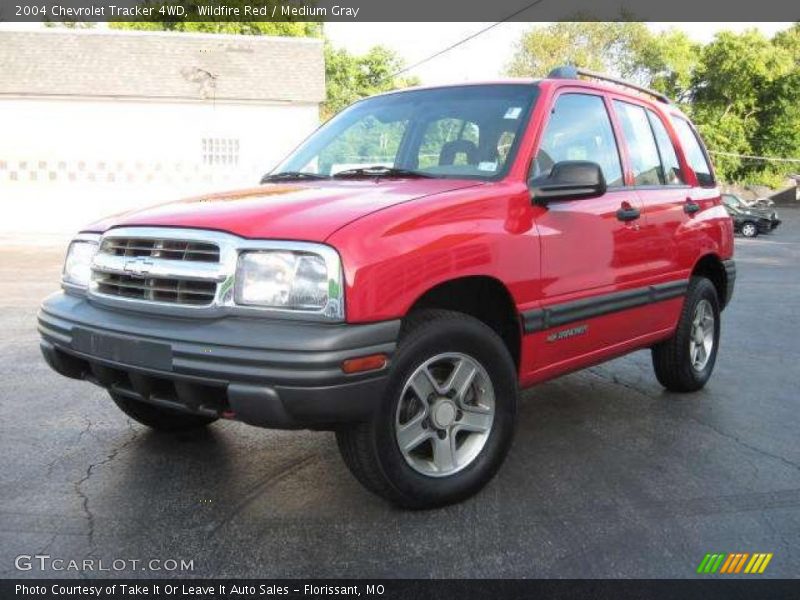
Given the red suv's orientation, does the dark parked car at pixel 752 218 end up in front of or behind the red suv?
behind

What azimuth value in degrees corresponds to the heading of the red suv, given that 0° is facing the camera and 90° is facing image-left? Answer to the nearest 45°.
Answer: approximately 45°

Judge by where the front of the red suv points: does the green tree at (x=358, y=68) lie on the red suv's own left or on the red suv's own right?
on the red suv's own right
